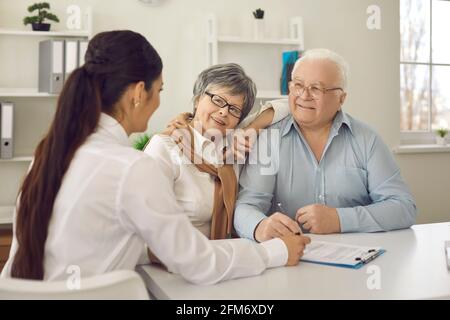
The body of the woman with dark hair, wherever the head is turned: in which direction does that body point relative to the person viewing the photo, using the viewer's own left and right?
facing away from the viewer and to the right of the viewer

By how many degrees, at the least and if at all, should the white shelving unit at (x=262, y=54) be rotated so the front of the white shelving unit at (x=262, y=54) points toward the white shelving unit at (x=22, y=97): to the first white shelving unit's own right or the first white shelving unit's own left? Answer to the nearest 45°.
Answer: approximately 45° to the first white shelving unit's own right

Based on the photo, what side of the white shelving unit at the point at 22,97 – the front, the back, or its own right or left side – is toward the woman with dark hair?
front

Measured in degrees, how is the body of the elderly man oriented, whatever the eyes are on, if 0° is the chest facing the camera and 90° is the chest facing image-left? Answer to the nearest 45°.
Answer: approximately 0°

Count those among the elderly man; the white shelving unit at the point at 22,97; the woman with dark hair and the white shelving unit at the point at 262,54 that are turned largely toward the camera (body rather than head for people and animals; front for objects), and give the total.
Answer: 3

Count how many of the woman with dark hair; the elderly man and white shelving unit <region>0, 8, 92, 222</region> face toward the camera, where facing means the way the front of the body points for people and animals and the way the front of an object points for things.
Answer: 2

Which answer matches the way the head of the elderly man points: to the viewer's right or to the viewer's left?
to the viewer's left

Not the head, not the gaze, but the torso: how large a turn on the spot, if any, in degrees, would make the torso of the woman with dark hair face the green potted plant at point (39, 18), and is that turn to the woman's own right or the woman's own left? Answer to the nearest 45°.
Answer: approximately 45° to the woman's own left

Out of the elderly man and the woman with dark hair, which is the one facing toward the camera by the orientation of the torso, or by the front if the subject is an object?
the elderly man

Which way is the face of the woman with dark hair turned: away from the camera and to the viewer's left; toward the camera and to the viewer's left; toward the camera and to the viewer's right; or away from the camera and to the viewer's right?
away from the camera and to the viewer's right

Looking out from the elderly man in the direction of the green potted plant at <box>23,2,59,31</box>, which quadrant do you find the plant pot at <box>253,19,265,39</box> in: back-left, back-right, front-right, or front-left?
front-right

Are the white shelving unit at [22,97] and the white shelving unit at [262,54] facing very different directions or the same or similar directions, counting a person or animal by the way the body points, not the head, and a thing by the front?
same or similar directions

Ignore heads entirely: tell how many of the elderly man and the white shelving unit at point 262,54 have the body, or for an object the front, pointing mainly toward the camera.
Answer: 2

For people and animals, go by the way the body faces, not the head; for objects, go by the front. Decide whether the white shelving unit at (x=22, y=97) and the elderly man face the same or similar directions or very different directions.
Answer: same or similar directions

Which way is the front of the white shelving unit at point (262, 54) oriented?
toward the camera
